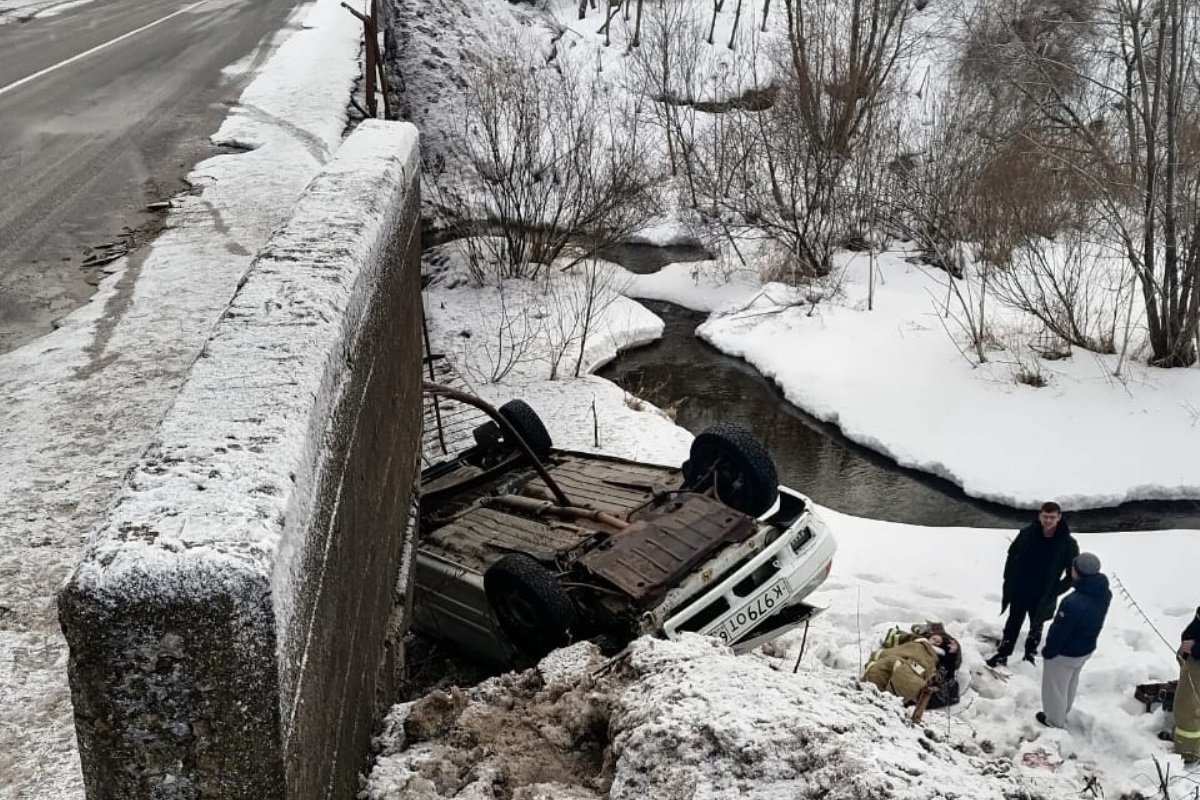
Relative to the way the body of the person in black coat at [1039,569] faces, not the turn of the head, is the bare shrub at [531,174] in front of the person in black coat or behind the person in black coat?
behind

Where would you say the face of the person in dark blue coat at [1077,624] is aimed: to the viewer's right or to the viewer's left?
to the viewer's left

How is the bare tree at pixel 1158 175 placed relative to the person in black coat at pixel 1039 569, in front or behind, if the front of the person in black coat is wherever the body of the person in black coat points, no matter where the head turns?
behind

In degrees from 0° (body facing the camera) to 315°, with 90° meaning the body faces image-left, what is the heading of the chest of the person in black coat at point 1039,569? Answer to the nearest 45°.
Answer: approximately 0°

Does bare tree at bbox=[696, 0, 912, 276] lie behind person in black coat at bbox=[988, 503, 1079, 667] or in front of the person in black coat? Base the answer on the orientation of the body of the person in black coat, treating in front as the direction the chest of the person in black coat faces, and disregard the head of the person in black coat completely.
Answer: behind

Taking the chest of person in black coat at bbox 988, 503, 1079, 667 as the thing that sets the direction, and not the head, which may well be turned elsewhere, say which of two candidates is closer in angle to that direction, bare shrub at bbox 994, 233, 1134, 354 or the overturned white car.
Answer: the overturned white car

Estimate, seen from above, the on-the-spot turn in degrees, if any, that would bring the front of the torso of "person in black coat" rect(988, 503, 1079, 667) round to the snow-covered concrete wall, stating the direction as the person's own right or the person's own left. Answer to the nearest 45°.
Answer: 0° — they already face it

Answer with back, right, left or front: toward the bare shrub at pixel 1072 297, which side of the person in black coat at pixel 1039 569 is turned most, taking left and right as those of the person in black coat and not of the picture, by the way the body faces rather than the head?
back

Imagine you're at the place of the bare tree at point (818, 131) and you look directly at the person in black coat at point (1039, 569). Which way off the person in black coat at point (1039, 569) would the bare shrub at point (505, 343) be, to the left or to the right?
right

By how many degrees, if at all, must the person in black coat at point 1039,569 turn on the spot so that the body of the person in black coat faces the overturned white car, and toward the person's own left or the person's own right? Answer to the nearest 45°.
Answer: approximately 45° to the person's own right

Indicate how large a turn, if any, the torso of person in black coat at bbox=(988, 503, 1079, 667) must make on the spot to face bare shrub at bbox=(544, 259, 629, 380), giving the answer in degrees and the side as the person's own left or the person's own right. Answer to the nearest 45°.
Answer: approximately 135° to the person's own right

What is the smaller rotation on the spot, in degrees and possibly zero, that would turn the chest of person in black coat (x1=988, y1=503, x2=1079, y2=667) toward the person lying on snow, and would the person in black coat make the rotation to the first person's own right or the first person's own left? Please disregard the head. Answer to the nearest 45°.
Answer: approximately 45° to the first person's own right
